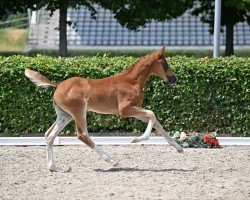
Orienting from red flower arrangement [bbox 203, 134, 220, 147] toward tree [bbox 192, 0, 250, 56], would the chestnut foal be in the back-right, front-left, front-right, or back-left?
back-left

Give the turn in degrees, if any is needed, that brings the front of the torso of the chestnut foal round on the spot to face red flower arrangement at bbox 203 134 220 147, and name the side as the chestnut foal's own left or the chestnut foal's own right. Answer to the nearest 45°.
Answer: approximately 45° to the chestnut foal's own left

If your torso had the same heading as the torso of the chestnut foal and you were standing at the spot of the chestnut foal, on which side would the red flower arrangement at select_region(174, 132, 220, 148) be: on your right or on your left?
on your left

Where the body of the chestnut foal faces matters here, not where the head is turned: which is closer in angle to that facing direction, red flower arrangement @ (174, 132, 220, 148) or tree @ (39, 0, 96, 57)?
the red flower arrangement

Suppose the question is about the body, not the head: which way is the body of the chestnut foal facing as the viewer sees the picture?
to the viewer's right

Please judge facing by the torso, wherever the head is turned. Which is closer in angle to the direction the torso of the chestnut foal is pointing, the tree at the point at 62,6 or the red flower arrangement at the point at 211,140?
the red flower arrangement

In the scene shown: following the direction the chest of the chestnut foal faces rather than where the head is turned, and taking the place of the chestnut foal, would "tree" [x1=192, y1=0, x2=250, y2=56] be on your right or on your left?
on your left

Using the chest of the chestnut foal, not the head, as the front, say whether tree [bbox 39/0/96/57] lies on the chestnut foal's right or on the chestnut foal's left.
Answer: on the chestnut foal's left
